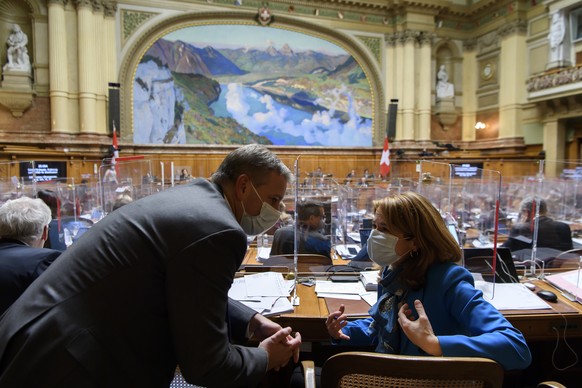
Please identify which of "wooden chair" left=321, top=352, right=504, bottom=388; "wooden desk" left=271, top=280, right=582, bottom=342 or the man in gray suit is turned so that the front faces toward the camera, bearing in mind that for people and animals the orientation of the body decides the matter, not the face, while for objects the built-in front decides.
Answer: the wooden desk

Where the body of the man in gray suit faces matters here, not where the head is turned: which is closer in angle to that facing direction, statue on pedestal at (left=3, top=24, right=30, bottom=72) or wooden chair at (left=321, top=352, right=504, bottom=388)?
the wooden chair

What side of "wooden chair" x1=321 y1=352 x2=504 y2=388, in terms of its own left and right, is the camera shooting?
back

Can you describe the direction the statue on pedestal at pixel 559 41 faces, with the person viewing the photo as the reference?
facing the viewer and to the left of the viewer

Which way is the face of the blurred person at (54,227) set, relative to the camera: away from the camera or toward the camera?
away from the camera

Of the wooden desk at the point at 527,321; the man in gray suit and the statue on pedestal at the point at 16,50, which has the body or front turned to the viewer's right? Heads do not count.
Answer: the man in gray suit

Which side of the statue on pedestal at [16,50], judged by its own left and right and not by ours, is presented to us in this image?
front

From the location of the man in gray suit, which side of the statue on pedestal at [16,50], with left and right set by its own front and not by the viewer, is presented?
front

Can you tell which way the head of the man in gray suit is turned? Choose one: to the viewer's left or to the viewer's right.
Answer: to the viewer's right

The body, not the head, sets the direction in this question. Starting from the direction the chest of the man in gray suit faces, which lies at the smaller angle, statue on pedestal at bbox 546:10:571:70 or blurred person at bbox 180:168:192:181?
the statue on pedestal

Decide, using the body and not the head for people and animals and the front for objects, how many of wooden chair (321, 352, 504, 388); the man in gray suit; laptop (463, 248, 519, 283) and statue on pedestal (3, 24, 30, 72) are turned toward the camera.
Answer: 2

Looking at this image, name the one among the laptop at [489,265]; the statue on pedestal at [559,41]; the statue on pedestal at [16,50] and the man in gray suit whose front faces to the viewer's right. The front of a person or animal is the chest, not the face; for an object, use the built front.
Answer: the man in gray suit

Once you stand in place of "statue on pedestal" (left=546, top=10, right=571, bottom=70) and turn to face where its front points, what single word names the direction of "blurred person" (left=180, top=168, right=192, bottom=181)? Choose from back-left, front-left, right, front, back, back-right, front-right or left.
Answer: front

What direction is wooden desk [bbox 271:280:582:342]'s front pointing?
toward the camera

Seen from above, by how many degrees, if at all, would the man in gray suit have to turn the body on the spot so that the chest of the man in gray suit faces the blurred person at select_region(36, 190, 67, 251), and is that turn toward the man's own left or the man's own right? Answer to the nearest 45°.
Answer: approximately 90° to the man's own left

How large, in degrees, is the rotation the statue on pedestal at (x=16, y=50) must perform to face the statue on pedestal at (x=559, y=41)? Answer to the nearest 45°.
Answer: approximately 45° to its left
